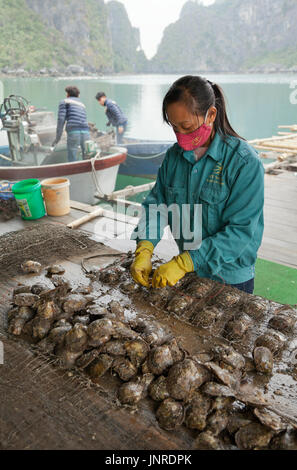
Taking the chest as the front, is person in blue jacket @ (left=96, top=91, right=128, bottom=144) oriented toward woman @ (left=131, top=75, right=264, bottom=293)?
no

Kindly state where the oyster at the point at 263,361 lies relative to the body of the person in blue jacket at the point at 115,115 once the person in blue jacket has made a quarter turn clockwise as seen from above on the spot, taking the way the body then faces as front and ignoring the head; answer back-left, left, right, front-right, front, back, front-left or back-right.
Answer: back

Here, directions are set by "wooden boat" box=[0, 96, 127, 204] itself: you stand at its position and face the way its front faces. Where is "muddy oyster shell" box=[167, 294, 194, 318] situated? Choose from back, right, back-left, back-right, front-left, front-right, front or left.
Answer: right

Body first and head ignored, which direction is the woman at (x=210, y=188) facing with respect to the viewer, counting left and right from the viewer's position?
facing the viewer and to the left of the viewer

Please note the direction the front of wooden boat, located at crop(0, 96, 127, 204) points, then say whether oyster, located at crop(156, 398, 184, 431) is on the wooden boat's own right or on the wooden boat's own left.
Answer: on the wooden boat's own right

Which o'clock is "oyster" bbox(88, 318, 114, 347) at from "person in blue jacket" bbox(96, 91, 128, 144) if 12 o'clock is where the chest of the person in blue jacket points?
The oyster is roughly at 9 o'clock from the person in blue jacket.

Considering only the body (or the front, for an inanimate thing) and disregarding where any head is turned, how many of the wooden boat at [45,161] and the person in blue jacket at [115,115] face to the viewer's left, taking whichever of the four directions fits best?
1

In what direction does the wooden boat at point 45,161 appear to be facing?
to the viewer's right

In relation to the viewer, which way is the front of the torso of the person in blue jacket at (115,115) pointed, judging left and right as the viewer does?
facing to the left of the viewer

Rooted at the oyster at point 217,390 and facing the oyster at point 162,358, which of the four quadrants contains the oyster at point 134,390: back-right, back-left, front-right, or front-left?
front-left

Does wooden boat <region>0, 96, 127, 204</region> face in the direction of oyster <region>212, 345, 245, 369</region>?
no

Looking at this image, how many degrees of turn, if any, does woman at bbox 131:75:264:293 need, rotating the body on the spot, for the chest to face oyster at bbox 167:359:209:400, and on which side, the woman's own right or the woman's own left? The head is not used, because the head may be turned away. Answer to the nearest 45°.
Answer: approximately 45° to the woman's own left

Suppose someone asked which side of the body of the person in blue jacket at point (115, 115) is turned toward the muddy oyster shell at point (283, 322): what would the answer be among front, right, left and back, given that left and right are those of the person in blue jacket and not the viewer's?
left

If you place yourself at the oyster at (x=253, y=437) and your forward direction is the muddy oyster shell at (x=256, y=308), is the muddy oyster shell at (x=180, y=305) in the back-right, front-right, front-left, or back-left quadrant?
front-left
